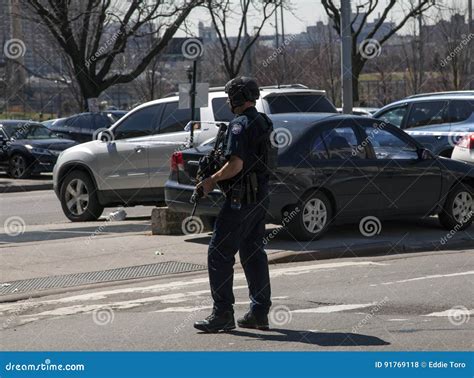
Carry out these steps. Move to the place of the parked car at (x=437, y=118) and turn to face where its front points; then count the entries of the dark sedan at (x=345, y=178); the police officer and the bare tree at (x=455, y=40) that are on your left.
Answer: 2

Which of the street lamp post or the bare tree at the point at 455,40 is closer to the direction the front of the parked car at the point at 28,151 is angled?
the street lamp post

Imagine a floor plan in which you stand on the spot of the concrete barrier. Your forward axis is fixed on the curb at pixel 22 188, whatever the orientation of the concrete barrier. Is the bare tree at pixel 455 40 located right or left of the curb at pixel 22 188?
right

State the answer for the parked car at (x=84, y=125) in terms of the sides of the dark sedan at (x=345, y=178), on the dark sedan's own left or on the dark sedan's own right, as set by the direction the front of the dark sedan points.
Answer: on the dark sedan's own left

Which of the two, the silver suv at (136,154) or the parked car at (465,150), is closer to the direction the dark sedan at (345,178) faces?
the parked car

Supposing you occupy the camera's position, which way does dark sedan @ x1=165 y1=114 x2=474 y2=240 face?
facing away from the viewer and to the right of the viewer
